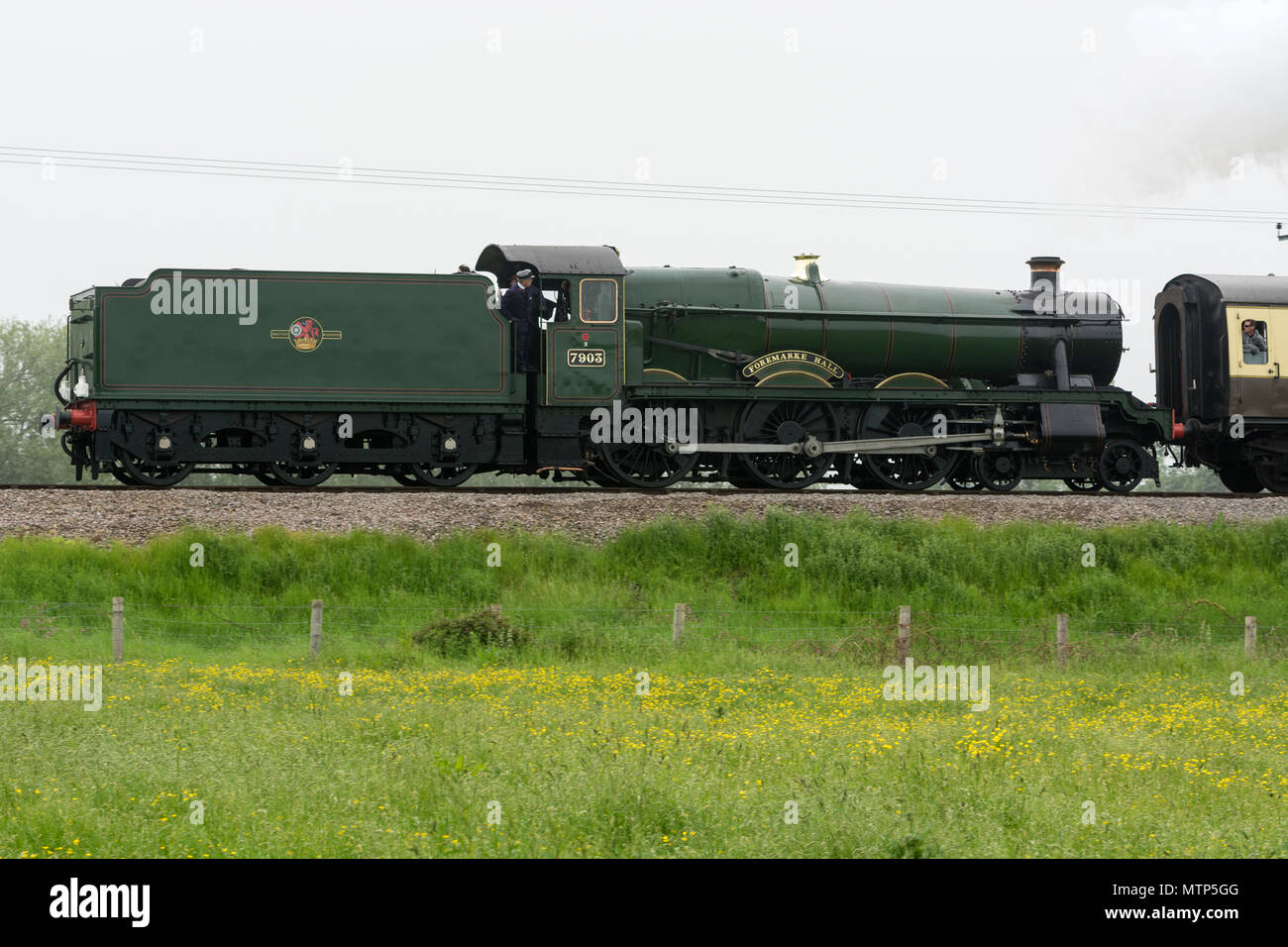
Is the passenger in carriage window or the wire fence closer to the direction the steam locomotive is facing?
the passenger in carriage window

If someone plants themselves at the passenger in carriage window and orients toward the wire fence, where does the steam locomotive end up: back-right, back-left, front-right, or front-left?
front-right

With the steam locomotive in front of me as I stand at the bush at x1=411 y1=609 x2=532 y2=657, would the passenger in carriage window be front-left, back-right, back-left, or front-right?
front-right

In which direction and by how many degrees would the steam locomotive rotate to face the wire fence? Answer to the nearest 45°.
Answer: approximately 90° to its right

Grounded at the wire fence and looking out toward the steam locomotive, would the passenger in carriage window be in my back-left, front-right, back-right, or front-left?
front-right

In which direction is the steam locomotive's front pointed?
to the viewer's right

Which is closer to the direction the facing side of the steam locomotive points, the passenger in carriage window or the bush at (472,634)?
the passenger in carriage window

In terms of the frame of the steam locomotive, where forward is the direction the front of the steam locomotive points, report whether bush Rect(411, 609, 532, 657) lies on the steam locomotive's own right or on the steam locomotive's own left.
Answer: on the steam locomotive's own right

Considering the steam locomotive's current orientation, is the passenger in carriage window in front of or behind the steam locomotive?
in front
